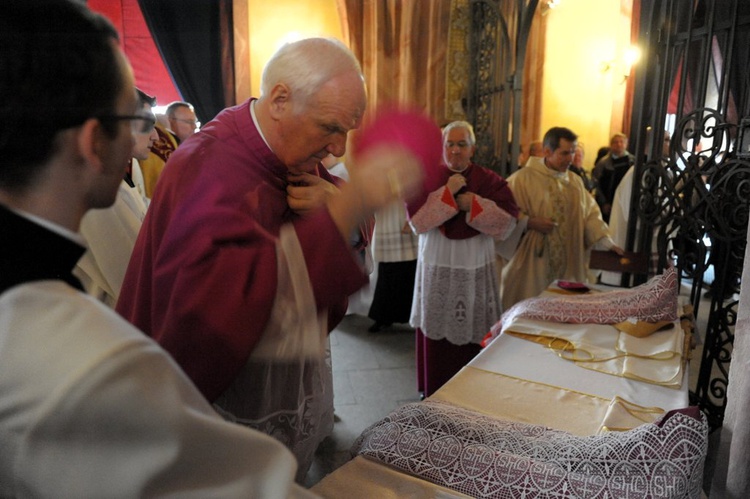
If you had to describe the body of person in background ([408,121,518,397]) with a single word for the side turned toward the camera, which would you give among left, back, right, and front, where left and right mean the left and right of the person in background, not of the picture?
front

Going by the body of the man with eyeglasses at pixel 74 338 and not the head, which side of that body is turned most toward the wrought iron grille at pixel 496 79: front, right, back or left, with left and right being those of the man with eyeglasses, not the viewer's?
front

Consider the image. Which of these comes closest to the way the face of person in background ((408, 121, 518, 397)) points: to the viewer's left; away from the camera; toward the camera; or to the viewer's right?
toward the camera

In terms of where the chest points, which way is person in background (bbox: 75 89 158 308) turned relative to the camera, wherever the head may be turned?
to the viewer's right

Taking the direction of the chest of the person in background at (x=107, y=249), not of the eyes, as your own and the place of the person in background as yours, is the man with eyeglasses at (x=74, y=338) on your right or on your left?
on your right

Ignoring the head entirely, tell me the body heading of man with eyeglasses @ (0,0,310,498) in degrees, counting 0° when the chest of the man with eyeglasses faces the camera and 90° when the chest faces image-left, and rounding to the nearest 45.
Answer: approximately 225°

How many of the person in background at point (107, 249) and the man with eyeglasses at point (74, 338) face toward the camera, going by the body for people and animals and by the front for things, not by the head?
0

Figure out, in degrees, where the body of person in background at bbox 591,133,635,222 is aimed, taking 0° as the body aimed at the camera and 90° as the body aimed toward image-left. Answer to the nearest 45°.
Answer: approximately 0°

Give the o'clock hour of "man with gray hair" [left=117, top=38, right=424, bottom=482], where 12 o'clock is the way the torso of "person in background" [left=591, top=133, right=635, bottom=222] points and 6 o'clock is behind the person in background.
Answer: The man with gray hair is roughly at 12 o'clock from the person in background.

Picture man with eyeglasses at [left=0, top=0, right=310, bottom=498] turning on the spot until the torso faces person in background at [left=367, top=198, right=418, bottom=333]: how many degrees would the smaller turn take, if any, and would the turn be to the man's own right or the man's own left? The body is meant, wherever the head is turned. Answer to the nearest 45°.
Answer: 0° — they already face them

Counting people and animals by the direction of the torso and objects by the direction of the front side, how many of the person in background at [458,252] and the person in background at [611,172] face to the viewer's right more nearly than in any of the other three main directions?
0

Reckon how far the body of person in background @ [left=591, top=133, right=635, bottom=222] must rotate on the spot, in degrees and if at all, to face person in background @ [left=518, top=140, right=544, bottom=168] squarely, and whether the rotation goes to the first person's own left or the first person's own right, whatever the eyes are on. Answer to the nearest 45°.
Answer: approximately 45° to the first person's own right

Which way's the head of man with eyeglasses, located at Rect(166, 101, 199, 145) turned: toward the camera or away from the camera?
toward the camera

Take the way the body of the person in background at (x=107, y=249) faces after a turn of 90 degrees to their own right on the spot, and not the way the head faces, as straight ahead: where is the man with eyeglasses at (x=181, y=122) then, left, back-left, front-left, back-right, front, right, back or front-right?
back

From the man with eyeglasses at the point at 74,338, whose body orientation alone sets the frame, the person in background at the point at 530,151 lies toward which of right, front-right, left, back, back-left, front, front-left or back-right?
front

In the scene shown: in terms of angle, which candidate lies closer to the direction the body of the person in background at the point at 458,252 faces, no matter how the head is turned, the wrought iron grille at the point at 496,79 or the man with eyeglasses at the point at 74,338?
the man with eyeglasses

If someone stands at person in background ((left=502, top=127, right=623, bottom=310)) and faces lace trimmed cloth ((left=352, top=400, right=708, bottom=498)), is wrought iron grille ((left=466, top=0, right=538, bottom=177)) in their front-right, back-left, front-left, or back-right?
back-right

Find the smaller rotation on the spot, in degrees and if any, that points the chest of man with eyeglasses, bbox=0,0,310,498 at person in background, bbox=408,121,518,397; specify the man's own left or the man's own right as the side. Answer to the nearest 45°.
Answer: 0° — they already face them

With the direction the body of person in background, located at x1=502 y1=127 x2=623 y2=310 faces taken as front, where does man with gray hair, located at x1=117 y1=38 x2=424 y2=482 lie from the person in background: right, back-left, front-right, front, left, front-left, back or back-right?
front-right
